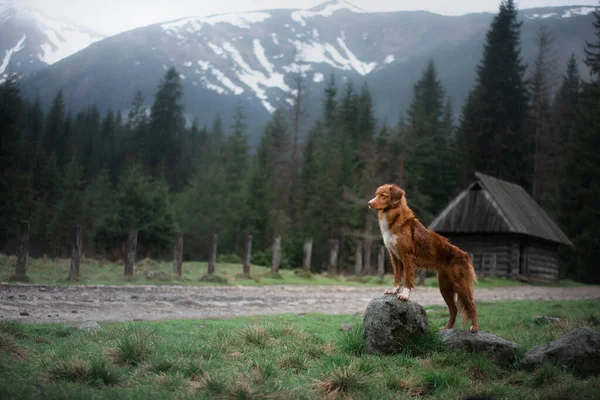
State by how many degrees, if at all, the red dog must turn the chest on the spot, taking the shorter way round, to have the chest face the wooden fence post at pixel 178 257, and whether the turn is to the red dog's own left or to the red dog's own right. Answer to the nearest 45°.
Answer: approximately 45° to the red dog's own right

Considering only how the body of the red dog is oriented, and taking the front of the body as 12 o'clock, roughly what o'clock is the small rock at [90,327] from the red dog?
The small rock is roughly at 12 o'clock from the red dog.

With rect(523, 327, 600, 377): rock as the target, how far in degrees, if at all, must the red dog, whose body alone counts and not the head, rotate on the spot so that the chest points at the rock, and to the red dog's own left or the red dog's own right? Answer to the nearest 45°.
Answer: approximately 180°

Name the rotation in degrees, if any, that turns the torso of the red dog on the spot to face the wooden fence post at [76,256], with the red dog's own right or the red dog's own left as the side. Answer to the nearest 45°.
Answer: approximately 45° to the red dog's own right

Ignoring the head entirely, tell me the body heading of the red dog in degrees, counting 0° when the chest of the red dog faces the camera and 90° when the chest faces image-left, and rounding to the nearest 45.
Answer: approximately 90°

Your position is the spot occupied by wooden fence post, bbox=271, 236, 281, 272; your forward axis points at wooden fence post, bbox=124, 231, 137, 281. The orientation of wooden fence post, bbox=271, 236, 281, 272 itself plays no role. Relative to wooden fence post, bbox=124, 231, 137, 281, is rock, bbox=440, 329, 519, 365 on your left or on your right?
left

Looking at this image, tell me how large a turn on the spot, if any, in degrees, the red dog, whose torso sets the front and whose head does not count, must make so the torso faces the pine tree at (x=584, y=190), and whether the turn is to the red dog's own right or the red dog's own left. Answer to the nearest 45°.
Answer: approximately 90° to the red dog's own right
